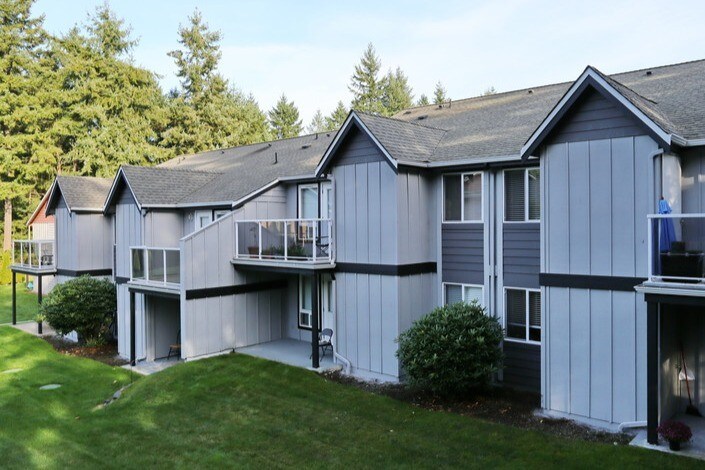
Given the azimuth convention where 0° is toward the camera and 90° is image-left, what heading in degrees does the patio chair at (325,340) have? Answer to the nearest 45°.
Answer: approximately 45°

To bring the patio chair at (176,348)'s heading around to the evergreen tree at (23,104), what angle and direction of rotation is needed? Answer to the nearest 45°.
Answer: approximately 135° to its right

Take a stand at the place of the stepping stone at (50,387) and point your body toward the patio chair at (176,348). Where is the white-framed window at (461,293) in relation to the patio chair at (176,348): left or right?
right

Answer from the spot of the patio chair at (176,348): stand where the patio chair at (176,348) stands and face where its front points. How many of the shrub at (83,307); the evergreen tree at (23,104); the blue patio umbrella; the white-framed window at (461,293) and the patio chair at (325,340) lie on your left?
3

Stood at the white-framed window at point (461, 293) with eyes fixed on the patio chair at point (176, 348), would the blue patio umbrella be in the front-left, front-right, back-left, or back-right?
back-left

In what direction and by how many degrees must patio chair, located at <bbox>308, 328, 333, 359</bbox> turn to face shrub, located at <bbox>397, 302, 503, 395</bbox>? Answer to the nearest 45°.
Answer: approximately 90° to its left

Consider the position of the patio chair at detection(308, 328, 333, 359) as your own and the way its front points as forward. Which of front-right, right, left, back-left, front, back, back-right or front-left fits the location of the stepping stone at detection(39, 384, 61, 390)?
front-right

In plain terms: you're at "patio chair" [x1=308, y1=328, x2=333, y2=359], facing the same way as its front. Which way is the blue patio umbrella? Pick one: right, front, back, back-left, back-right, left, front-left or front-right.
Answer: left

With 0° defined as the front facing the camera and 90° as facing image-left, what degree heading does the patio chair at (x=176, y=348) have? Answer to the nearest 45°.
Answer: approximately 45°

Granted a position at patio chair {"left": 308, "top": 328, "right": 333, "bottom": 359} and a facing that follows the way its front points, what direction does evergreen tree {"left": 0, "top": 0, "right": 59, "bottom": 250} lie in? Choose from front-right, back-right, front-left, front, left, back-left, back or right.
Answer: right

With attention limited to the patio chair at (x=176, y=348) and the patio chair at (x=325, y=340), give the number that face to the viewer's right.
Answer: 0

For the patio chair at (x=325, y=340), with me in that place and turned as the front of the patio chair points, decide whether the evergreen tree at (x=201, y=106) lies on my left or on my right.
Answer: on my right
